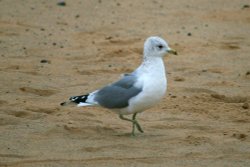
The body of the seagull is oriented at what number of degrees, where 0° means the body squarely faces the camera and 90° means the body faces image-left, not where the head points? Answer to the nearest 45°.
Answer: approximately 270°
